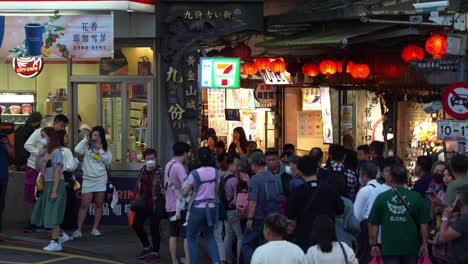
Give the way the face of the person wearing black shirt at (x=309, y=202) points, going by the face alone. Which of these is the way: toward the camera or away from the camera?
away from the camera

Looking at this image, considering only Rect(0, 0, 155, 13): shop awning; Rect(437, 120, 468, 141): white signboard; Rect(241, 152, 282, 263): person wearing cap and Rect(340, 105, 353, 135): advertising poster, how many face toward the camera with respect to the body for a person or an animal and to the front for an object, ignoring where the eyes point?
3

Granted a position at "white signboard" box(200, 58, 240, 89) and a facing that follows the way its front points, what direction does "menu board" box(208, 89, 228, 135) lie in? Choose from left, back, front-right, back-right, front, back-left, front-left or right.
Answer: back

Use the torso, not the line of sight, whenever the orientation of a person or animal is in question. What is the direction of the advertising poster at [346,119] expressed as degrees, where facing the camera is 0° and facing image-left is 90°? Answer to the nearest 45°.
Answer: approximately 0°

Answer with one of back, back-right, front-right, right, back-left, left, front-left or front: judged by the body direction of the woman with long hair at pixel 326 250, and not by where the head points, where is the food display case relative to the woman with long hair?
front-left

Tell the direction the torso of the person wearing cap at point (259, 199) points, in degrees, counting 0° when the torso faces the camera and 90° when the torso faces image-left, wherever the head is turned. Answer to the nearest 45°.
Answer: approximately 135°

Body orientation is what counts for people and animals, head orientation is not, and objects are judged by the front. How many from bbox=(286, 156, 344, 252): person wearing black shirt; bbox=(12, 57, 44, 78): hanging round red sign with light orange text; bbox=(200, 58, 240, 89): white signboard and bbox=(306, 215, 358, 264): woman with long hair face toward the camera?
2

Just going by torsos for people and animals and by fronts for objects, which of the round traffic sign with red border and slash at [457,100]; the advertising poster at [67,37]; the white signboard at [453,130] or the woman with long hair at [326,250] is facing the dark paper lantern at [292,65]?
the woman with long hair

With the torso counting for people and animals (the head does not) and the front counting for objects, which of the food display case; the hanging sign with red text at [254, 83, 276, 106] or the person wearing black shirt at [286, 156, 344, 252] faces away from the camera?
the person wearing black shirt

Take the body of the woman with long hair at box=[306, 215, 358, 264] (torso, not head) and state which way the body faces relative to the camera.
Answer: away from the camera

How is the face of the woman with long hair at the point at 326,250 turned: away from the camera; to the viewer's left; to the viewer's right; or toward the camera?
away from the camera
